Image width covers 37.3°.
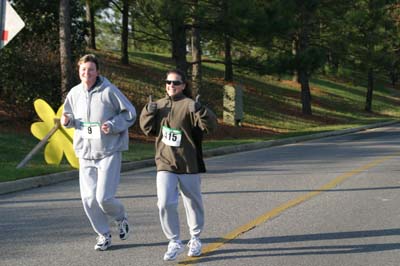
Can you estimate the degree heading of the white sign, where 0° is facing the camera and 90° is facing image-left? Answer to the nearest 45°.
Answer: approximately 0°

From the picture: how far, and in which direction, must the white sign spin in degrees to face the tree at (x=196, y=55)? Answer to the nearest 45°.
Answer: approximately 135° to its left

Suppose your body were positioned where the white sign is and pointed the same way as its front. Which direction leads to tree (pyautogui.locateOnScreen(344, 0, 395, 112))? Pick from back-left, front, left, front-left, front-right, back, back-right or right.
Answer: back-left

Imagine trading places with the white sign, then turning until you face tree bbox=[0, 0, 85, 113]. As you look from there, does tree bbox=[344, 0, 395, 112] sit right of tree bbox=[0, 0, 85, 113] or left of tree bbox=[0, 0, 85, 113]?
right

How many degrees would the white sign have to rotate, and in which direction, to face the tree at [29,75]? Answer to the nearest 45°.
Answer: approximately 180°
